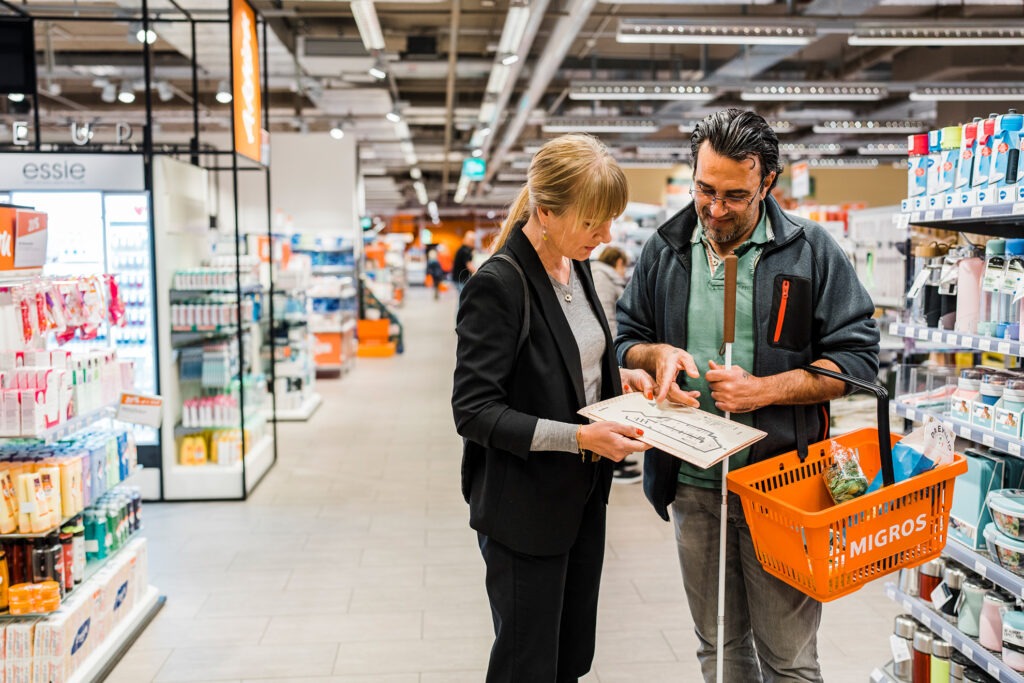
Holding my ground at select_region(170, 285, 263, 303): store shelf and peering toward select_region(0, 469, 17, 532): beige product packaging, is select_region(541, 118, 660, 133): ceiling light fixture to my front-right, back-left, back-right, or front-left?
back-left

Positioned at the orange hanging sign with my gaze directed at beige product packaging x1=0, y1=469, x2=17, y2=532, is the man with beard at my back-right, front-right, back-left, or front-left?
front-left

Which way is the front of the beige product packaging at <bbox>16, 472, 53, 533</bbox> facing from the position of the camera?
facing the viewer and to the right of the viewer

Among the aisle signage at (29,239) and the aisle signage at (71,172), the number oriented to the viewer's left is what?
0

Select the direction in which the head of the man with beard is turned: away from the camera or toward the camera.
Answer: toward the camera

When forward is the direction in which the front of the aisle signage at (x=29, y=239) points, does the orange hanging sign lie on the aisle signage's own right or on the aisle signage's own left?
on the aisle signage's own left

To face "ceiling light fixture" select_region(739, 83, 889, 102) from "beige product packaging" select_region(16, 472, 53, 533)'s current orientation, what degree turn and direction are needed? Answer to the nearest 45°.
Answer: approximately 90° to its left

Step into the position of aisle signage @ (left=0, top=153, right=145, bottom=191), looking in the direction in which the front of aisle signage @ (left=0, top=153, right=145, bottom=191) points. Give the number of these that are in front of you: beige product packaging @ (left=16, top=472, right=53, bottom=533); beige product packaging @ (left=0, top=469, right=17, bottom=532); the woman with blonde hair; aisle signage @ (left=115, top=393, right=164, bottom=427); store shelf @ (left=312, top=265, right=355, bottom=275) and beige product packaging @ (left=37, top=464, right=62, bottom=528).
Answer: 5

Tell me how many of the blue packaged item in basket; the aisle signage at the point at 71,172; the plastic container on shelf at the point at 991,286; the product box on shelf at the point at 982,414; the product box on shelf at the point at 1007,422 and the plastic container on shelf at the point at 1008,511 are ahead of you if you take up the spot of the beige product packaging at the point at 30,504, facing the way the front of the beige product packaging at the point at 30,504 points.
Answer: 5

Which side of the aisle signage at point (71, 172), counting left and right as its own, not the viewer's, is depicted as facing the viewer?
front

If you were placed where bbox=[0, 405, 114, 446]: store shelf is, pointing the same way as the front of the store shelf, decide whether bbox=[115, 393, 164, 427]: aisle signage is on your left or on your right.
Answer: on your left

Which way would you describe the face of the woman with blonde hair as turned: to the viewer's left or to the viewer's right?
to the viewer's right

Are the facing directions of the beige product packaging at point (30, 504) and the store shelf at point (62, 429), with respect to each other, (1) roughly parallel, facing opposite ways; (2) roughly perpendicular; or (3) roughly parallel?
roughly parallel

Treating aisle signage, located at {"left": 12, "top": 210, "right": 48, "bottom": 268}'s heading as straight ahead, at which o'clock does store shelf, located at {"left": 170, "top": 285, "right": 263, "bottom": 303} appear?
The store shelf is roughly at 8 o'clock from the aisle signage.

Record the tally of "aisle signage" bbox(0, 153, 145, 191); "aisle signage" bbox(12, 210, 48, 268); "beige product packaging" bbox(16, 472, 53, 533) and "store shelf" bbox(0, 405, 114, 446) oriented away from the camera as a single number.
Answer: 0
